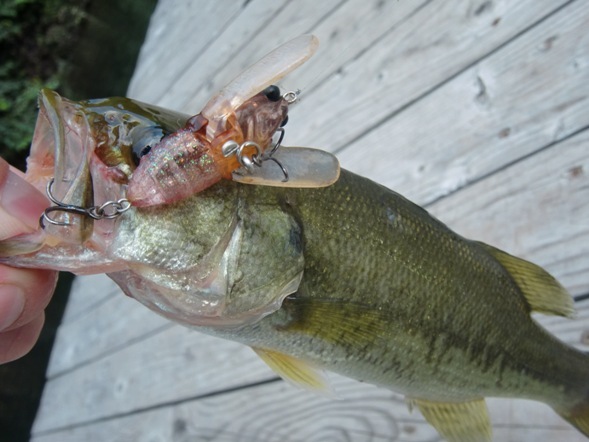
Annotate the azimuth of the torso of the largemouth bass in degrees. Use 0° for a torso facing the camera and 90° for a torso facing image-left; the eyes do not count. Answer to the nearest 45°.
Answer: approximately 90°

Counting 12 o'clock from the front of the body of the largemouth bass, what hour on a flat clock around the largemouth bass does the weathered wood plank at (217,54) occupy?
The weathered wood plank is roughly at 2 o'clock from the largemouth bass.

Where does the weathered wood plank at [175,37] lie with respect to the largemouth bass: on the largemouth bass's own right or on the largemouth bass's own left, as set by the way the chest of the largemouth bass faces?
on the largemouth bass's own right
